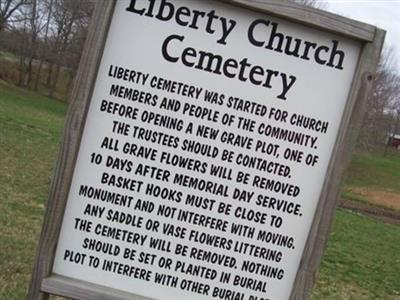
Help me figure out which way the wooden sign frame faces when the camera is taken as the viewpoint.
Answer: facing the viewer

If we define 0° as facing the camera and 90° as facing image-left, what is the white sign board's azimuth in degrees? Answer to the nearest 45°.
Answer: approximately 0°
